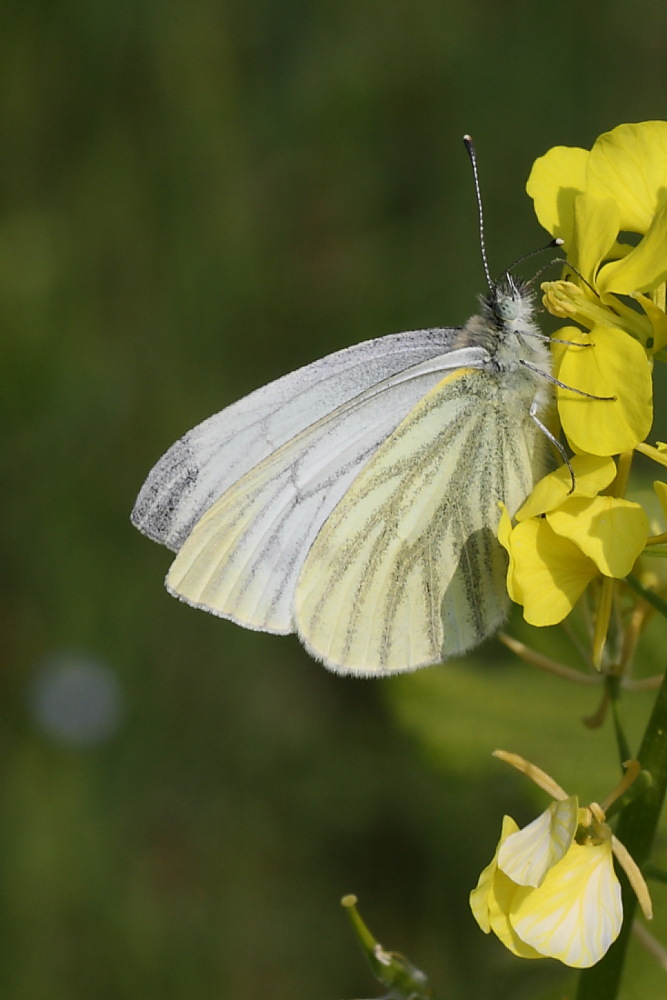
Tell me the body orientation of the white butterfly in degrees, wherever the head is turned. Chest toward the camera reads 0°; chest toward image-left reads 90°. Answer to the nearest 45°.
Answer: approximately 270°

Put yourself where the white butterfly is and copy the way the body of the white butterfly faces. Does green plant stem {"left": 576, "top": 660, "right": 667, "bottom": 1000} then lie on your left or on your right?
on your right

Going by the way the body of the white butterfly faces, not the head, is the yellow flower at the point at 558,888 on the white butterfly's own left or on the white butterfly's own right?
on the white butterfly's own right
